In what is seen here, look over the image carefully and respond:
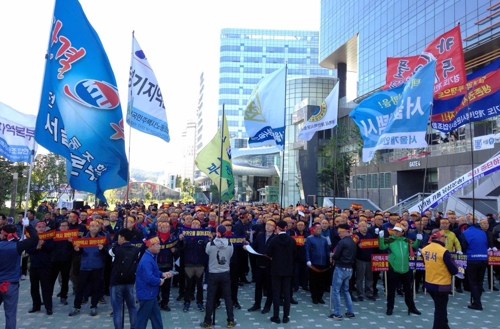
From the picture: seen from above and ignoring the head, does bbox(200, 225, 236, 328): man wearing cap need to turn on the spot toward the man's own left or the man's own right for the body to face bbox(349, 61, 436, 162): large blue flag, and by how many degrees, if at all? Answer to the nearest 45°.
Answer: approximately 45° to the man's own right

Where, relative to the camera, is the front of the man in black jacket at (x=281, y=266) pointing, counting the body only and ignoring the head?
away from the camera

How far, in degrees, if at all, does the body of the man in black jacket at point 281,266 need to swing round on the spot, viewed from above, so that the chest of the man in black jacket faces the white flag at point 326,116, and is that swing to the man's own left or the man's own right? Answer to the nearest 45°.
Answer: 0° — they already face it

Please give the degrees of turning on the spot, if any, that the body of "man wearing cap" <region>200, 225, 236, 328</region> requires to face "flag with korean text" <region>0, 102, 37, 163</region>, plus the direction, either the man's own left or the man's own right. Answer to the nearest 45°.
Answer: approximately 45° to the man's own left

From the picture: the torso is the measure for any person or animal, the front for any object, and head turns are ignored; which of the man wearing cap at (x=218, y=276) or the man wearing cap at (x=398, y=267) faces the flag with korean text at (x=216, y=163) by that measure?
the man wearing cap at (x=218, y=276)

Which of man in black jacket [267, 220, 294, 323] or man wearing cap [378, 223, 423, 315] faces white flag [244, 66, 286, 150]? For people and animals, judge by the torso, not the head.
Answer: the man in black jacket

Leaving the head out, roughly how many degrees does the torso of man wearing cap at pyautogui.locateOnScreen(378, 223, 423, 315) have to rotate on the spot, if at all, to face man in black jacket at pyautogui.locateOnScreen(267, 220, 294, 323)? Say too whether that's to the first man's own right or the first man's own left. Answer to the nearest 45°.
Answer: approximately 45° to the first man's own right

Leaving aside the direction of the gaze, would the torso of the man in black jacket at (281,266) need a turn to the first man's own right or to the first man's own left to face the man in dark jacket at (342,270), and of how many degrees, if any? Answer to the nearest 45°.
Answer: approximately 90° to the first man's own right

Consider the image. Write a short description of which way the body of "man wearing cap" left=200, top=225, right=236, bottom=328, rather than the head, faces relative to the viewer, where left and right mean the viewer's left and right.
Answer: facing away from the viewer
